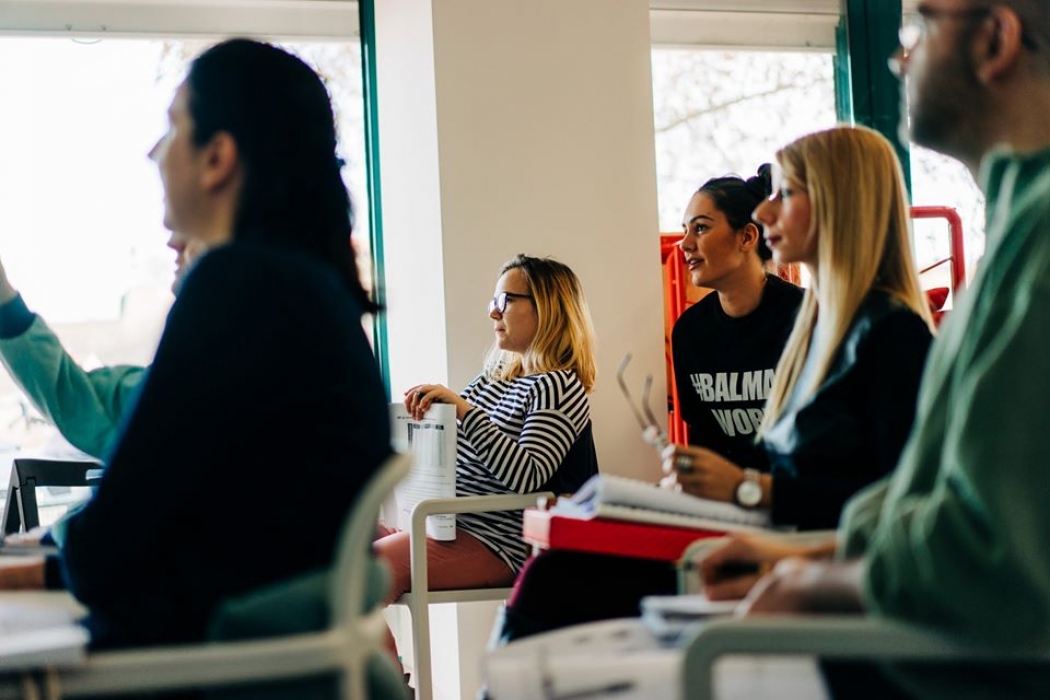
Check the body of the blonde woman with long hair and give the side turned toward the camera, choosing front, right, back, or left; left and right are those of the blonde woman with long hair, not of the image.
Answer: left

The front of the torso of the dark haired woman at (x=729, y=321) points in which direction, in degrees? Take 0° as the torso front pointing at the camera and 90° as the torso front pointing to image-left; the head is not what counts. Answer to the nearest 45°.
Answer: approximately 45°

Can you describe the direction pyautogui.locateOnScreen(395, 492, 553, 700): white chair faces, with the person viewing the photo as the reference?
facing to the left of the viewer

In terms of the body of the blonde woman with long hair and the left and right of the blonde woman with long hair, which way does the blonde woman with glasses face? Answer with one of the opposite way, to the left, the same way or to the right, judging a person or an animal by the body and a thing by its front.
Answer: the same way

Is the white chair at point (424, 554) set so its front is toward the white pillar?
no

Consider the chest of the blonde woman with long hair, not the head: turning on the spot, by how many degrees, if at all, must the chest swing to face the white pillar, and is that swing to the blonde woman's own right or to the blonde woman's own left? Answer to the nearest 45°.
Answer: approximately 45° to the blonde woman's own right

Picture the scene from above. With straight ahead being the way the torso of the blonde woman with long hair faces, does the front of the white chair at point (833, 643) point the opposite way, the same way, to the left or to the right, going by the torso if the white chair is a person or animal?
the same way

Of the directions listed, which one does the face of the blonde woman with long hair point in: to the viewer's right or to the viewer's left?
to the viewer's left

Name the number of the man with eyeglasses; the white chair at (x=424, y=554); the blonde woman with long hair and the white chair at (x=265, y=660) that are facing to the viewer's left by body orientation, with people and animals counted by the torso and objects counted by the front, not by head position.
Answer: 4

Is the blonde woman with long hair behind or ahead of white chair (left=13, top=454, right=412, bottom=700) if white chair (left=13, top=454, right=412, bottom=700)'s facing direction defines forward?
behind

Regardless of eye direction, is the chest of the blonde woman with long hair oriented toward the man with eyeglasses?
no

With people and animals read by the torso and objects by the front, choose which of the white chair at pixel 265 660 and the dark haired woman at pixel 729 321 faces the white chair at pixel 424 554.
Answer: the dark haired woman

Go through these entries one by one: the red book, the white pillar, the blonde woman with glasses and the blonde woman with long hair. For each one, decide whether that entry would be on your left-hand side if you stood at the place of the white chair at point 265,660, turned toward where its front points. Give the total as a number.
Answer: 0

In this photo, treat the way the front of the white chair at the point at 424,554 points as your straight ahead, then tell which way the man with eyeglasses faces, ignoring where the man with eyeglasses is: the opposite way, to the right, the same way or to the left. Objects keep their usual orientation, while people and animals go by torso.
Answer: the same way

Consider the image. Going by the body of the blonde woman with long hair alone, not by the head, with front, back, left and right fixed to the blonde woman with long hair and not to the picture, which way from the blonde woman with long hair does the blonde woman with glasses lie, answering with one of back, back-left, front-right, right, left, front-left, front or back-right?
front-right

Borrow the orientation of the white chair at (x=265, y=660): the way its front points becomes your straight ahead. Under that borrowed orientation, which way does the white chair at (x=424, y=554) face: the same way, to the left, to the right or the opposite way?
the same way

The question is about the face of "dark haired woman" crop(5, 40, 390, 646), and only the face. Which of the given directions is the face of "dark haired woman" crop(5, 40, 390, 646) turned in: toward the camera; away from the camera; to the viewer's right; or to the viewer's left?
to the viewer's left

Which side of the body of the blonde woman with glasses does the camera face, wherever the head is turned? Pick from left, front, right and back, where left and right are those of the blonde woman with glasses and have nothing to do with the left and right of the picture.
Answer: left

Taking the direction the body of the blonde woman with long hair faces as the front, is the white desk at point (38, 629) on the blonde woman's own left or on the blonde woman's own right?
on the blonde woman's own left

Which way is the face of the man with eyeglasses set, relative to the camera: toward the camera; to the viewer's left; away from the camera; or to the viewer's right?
to the viewer's left

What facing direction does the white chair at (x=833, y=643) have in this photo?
to the viewer's left

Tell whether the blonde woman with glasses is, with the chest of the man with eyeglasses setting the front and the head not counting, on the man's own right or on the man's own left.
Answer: on the man's own right

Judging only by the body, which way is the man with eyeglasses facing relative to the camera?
to the viewer's left

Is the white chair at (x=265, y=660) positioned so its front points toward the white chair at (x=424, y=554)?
no

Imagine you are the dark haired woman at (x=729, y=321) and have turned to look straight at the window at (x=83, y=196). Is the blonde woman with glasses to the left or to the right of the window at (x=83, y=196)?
left
